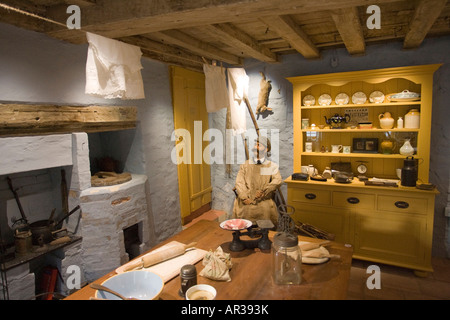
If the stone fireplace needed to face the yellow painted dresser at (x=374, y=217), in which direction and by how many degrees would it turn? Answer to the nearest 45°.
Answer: approximately 45° to its left

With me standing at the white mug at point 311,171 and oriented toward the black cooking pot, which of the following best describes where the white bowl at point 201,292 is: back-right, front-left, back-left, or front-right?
front-left

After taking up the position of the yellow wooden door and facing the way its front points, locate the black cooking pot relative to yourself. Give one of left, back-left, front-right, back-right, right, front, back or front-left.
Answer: right

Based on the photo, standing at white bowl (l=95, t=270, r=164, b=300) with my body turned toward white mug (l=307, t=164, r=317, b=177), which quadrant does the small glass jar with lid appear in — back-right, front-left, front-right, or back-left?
front-right

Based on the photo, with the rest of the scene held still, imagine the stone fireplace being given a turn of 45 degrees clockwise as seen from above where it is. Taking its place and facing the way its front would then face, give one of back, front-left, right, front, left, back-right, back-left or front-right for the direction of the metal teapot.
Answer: left

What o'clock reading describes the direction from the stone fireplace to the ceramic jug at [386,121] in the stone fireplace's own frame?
The ceramic jug is roughly at 11 o'clock from the stone fireplace.

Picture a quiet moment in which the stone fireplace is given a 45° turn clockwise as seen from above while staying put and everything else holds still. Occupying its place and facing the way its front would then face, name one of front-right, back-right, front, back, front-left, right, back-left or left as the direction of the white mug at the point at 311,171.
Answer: left

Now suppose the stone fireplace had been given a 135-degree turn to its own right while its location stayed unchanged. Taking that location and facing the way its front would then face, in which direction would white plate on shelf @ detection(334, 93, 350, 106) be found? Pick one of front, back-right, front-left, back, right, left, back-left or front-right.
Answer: back

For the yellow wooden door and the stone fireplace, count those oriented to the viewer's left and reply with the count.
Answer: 0

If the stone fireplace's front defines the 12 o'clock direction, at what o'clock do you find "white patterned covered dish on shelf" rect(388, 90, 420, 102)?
The white patterned covered dish on shelf is roughly at 11 o'clock from the stone fireplace.

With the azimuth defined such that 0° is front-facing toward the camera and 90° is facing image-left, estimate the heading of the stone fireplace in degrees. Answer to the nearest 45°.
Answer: approximately 315°

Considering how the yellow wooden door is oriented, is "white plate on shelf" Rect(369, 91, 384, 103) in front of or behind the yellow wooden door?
in front

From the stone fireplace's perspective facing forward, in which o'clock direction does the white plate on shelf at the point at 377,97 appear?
The white plate on shelf is roughly at 11 o'clock from the stone fireplace.

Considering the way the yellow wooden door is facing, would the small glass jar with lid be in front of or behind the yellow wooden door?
in front

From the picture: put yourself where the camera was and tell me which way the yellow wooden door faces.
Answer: facing the viewer and to the right of the viewer

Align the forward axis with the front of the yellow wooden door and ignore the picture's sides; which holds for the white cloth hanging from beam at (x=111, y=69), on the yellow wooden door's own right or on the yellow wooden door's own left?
on the yellow wooden door's own right
